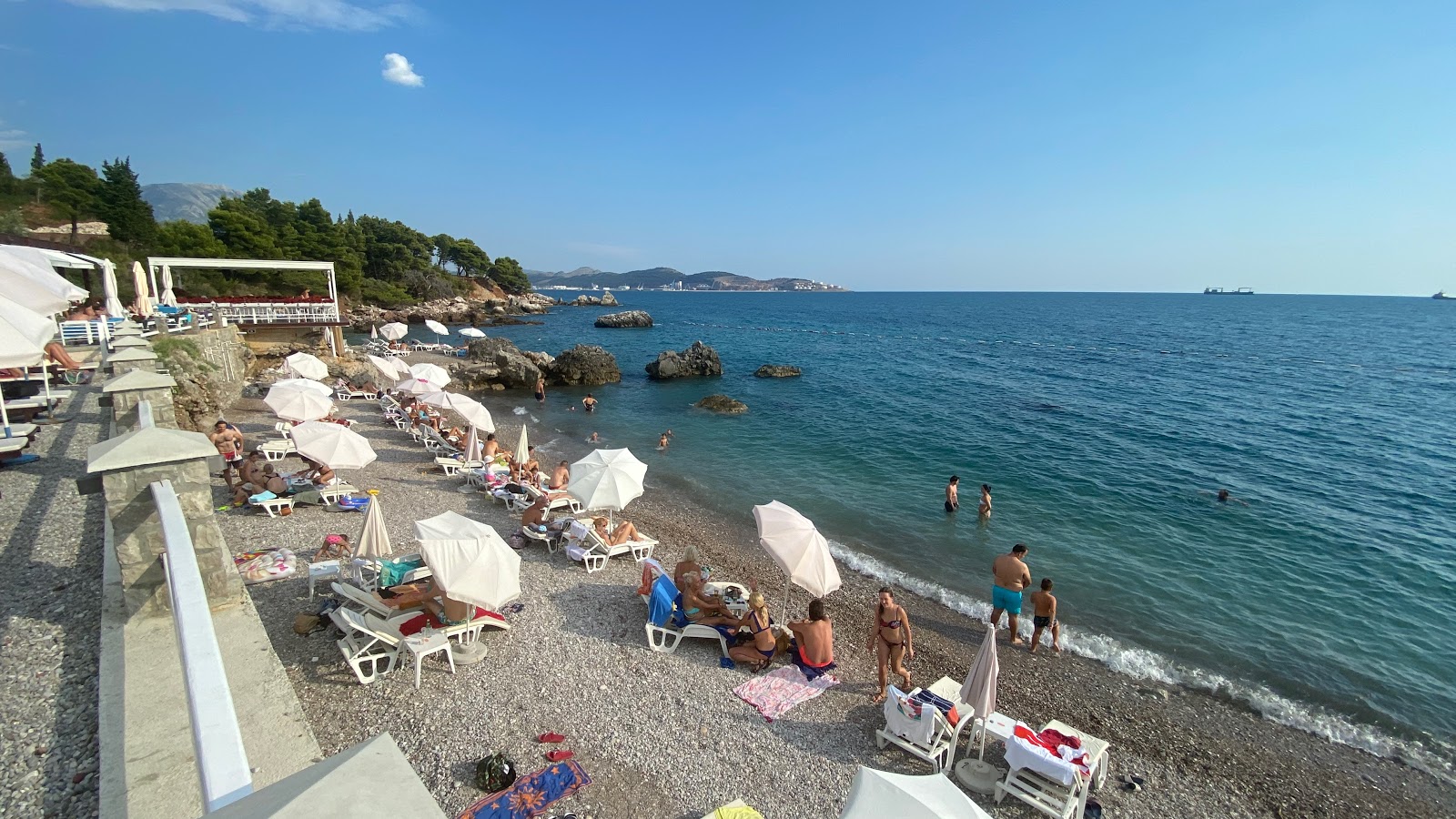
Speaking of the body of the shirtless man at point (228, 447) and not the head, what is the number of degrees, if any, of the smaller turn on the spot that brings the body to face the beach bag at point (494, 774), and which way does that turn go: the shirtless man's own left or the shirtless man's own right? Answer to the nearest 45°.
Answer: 0° — they already face it

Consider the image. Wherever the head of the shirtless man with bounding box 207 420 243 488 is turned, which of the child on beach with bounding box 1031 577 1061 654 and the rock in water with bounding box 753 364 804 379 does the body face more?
the child on beach

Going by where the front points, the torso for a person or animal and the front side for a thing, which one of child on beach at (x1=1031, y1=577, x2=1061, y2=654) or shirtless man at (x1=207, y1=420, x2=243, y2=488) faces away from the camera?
the child on beach

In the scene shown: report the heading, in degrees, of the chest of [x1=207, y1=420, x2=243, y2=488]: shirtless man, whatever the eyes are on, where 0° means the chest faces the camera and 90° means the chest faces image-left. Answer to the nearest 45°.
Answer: approximately 0°

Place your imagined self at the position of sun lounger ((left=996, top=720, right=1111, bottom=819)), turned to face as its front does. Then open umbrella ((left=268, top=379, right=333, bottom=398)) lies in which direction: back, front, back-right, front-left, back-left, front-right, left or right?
back-left

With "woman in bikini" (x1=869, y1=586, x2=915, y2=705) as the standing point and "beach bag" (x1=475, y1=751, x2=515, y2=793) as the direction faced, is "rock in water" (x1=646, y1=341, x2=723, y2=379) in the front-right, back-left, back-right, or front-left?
back-right

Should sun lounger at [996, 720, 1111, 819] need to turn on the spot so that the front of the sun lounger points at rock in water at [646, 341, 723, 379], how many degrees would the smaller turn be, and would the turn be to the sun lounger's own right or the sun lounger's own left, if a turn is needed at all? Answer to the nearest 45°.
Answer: approximately 90° to the sun lounger's own left

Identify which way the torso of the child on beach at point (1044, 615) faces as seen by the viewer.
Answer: away from the camera

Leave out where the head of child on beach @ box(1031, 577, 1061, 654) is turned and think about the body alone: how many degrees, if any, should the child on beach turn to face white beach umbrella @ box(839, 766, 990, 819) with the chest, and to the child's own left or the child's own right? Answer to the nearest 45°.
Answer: approximately 180°

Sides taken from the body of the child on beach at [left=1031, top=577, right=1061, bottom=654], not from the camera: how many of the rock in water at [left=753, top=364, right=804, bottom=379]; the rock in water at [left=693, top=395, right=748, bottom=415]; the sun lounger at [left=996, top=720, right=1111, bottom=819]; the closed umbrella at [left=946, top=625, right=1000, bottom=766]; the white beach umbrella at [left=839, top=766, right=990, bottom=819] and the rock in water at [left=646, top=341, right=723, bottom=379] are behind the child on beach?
3

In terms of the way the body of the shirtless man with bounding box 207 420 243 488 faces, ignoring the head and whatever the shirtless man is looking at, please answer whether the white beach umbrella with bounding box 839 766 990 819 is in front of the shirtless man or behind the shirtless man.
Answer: in front

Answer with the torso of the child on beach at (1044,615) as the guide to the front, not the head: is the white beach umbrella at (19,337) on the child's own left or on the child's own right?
on the child's own left
